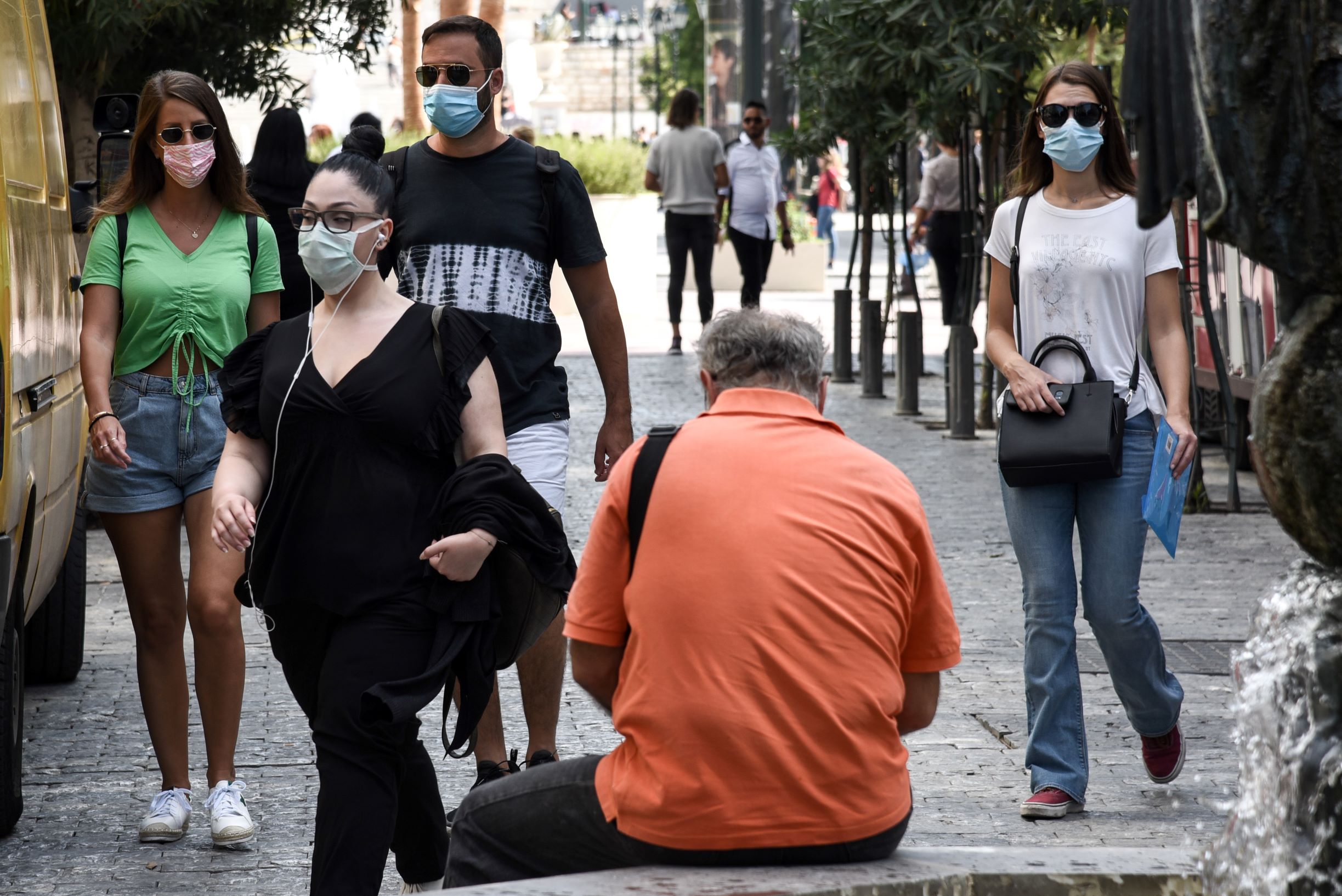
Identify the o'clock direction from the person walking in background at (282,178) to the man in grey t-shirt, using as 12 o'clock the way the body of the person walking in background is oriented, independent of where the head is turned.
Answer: The man in grey t-shirt is roughly at 1 o'clock from the person walking in background.

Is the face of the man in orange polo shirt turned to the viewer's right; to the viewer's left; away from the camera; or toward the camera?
away from the camera

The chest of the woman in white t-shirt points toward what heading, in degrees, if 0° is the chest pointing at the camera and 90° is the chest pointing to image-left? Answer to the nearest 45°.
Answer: approximately 0°

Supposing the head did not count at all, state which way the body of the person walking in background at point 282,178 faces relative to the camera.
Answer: away from the camera

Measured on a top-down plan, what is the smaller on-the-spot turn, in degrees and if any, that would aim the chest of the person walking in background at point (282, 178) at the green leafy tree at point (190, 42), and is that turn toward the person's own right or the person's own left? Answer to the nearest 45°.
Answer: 0° — they already face it

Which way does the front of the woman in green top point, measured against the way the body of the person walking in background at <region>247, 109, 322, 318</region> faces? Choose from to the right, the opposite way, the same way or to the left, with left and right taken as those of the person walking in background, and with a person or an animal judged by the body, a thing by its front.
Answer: the opposite way

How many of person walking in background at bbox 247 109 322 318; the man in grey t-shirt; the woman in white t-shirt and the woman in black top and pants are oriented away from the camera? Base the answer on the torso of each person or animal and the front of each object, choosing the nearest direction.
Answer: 2

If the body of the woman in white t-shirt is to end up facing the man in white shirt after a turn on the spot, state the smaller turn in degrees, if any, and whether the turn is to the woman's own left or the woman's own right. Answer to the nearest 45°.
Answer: approximately 180°

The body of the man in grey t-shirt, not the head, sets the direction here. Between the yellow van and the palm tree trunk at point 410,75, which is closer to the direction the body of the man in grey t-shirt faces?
the palm tree trunk

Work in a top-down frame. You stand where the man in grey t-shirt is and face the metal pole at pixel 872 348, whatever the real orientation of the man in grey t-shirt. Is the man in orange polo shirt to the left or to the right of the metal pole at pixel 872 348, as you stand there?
right

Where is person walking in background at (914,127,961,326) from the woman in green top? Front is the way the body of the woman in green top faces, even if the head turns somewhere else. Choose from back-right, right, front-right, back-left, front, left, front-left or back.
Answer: back-left

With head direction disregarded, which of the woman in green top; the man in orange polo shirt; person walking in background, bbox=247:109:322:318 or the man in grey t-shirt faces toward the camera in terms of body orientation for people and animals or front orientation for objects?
the woman in green top

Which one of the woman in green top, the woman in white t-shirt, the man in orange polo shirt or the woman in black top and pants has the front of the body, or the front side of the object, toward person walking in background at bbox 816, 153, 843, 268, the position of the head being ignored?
the man in orange polo shirt
